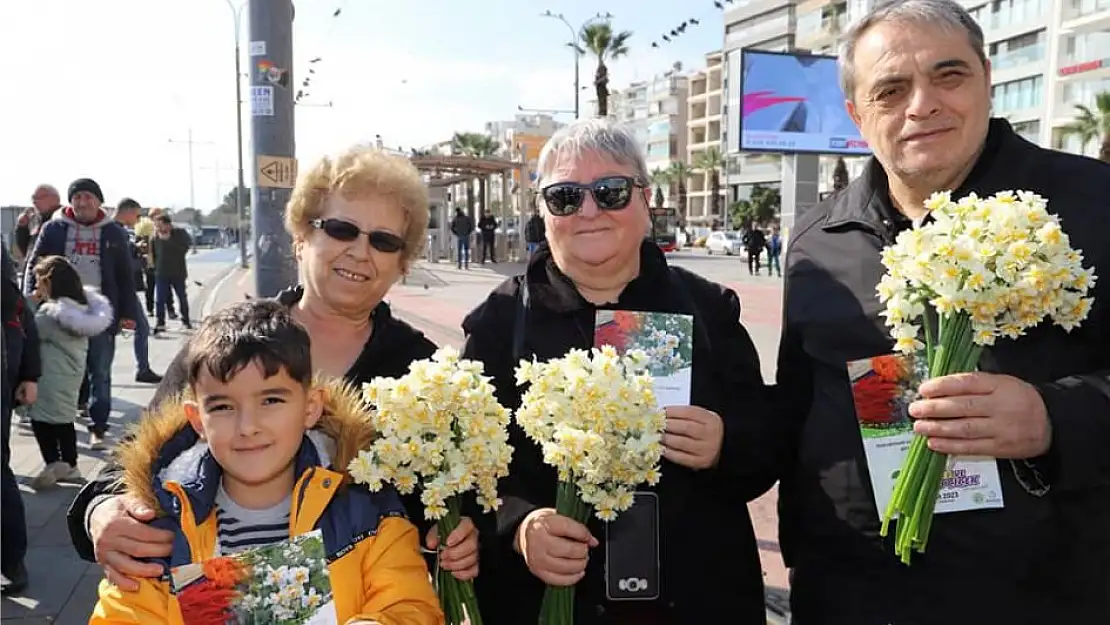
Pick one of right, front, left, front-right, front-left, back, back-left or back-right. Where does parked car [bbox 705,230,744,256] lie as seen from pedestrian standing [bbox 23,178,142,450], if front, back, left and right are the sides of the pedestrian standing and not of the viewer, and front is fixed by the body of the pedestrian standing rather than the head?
back-left

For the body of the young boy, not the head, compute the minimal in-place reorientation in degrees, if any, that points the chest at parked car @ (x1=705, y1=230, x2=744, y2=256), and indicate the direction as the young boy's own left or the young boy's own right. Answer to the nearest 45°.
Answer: approximately 135° to the young boy's own left

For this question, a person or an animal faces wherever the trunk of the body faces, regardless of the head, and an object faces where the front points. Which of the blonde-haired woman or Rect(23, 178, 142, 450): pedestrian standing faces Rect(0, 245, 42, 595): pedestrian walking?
Rect(23, 178, 142, 450): pedestrian standing

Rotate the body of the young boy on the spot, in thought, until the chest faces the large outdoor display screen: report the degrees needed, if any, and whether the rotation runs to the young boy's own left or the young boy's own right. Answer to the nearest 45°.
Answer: approximately 135° to the young boy's own left
